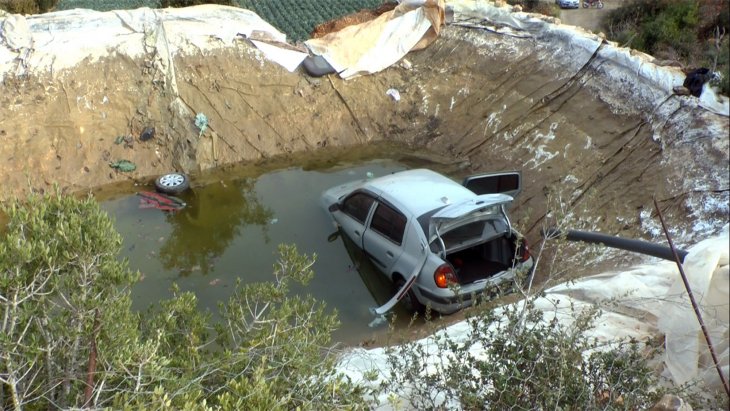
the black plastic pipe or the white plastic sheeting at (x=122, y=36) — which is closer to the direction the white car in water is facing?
the white plastic sheeting

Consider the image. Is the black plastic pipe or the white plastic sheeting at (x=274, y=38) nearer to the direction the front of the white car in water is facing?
the white plastic sheeting

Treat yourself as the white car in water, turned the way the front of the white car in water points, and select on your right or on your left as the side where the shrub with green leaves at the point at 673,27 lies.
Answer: on your right

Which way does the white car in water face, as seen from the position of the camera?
facing away from the viewer and to the left of the viewer

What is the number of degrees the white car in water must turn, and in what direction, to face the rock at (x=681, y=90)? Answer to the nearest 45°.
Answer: approximately 90° to its right

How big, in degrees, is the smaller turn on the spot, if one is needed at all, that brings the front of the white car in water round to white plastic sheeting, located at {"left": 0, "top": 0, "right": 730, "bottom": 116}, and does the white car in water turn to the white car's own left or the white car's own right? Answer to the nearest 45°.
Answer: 0° — it already faces it

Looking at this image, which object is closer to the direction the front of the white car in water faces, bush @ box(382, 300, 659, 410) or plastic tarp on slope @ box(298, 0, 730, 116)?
the plastic tarp on slope

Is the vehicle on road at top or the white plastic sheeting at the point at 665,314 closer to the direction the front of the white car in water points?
the vehicle on road at top

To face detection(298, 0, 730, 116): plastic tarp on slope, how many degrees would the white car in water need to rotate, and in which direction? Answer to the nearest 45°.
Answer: approximately 45° to its right

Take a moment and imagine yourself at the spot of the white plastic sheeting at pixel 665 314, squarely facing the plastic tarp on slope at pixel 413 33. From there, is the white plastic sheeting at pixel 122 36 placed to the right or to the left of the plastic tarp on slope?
left

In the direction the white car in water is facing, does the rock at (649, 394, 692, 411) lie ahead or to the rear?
to the rear

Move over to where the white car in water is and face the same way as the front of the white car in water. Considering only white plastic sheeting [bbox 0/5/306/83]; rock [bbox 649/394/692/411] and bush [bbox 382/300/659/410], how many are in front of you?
1

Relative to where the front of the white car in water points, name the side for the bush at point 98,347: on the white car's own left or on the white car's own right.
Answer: on the white car's own left
